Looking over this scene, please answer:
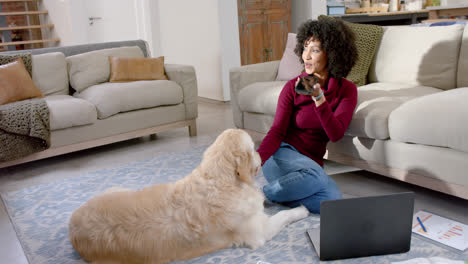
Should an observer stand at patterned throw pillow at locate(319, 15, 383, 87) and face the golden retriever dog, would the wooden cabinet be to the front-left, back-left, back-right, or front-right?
back-right

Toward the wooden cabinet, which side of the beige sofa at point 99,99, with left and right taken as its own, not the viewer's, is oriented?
left

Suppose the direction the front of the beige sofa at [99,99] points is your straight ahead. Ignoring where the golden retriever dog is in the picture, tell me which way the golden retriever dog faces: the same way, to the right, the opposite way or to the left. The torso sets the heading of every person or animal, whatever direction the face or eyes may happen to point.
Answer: to the left

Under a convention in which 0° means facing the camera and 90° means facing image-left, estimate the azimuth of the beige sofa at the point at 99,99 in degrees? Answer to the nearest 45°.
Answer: approximately 315°

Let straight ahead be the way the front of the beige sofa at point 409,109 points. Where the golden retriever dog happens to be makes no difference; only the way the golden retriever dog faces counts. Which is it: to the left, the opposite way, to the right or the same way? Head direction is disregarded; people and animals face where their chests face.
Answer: the opposite way

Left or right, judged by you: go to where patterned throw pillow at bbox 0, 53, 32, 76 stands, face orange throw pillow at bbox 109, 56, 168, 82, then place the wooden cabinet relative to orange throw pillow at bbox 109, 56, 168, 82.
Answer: left
